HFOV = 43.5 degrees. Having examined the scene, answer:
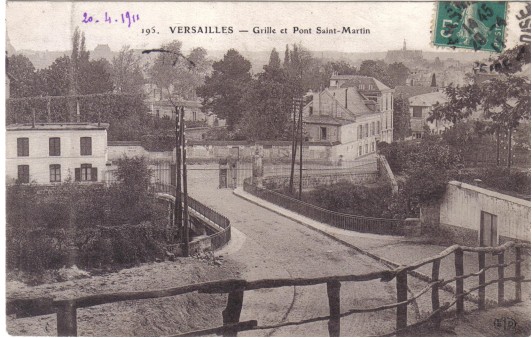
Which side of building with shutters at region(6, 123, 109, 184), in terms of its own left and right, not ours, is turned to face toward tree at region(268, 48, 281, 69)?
back

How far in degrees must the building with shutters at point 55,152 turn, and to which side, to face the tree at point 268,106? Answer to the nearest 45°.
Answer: approximately 90° to its left

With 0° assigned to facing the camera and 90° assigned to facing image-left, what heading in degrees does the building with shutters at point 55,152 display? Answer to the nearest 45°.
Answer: approximately 0°
